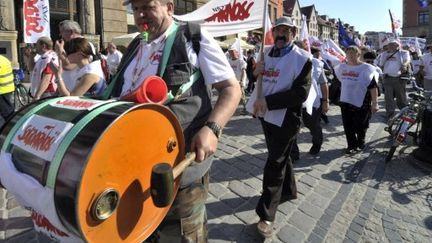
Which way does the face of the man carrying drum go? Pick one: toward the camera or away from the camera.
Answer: toward the camera

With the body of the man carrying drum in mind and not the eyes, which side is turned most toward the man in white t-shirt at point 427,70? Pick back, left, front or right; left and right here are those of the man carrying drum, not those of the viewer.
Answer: back

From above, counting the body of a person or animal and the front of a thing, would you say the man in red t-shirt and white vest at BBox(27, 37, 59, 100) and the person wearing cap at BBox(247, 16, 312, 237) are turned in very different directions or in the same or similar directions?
same or similar directions

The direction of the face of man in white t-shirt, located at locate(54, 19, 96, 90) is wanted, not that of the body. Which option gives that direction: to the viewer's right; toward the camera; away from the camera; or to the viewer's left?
toward the camera

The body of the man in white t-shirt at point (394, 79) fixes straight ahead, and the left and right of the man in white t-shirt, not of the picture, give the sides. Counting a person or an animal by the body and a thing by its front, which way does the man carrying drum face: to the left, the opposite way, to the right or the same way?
the same way

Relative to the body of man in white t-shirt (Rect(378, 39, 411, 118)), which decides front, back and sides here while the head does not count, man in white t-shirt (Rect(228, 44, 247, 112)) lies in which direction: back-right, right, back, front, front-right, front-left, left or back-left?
right

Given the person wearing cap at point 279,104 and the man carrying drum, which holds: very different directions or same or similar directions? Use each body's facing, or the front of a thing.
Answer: same or similar directions

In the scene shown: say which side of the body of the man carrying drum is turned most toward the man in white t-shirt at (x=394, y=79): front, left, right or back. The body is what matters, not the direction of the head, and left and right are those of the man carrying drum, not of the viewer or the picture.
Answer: back

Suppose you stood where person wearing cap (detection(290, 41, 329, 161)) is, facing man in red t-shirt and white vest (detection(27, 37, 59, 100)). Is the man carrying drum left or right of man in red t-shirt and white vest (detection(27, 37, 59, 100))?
left

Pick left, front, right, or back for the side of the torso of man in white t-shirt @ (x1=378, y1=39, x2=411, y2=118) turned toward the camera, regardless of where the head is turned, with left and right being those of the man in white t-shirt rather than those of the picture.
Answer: front

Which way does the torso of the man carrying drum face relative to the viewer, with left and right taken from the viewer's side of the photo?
facing the viewer and to the left of the viewer

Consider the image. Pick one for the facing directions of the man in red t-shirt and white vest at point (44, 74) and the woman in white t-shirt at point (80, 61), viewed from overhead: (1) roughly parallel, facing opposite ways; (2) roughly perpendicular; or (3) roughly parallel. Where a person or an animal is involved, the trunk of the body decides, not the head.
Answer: roughly parallel

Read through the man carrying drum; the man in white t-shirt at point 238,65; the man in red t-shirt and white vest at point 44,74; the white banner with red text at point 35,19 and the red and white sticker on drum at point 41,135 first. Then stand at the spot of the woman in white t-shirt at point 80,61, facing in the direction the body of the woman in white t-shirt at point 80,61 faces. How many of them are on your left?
2
